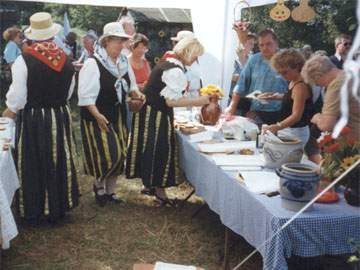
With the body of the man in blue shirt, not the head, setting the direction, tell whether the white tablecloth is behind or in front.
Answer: in front

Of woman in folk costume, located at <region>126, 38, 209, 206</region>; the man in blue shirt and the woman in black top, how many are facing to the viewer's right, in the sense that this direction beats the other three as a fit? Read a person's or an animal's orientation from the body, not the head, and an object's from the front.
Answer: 1

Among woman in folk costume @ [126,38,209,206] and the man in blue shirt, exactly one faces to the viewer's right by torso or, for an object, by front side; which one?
the woman in folk costume

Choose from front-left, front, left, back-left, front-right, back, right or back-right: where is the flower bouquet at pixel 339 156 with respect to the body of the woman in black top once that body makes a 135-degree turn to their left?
front-right

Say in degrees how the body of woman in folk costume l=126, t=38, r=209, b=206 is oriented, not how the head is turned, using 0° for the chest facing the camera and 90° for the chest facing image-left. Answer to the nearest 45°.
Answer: approximately 270°

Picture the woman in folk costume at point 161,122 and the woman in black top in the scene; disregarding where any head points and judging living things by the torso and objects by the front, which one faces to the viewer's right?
the woman in folk costume

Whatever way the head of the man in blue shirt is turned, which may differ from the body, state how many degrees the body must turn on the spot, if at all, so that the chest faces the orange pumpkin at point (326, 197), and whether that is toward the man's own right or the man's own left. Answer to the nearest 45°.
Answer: approximately 45° to the man's own left

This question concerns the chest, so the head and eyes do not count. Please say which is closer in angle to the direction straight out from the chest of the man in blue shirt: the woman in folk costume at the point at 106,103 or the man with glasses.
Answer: the woman in folk costume

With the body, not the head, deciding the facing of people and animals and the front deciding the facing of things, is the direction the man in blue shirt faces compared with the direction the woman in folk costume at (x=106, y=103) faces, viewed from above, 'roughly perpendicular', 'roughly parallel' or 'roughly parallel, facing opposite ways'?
roughly perpendicular

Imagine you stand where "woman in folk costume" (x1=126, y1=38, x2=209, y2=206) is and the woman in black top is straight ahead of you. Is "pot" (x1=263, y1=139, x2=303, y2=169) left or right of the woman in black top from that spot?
right

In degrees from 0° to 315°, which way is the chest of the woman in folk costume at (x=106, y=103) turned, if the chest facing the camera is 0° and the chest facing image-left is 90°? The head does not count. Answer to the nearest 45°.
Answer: approximately 315°

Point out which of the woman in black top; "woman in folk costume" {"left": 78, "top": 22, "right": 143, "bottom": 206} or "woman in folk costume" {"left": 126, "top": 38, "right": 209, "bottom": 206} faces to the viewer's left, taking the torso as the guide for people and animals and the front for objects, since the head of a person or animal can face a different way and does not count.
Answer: the woman in black top

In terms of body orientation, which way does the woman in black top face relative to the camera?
to the viewer's left
